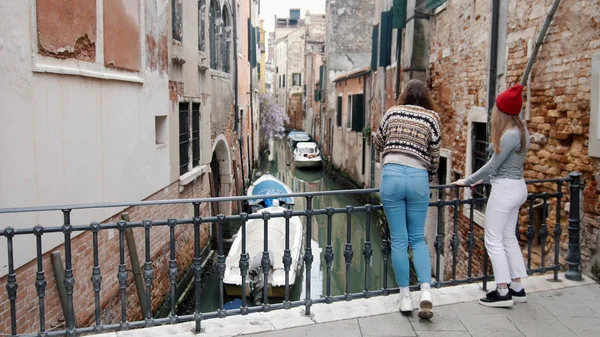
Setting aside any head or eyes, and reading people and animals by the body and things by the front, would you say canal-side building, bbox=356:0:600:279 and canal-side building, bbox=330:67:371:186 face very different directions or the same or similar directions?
same or similar directions

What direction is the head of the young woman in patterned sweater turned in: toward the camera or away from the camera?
away from the camera

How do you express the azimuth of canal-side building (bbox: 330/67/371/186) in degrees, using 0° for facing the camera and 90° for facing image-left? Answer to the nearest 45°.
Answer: approximately 45°

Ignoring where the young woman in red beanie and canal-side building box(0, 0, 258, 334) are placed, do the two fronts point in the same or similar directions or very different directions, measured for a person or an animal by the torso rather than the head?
very different directions

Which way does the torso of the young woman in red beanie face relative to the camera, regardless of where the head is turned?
to the viewer's left

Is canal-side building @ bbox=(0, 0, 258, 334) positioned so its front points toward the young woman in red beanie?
yes

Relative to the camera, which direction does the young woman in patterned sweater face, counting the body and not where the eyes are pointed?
away from the camera

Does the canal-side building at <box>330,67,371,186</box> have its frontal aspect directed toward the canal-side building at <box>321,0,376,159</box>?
no

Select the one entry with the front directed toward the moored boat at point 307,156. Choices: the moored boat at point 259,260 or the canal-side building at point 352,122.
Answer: the moored boat at point 259,260

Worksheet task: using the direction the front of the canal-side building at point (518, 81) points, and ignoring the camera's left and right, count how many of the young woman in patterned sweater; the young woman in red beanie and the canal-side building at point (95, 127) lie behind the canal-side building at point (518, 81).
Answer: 0

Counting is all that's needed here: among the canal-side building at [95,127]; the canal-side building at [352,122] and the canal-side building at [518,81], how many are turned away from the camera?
0

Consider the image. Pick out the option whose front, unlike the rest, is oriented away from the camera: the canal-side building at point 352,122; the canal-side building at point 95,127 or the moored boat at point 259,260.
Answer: the moored boat

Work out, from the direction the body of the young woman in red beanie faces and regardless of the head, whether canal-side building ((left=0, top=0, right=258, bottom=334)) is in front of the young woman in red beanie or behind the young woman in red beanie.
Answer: in front

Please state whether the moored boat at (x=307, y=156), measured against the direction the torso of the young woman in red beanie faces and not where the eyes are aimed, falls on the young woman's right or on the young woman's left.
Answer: on the young woman's right

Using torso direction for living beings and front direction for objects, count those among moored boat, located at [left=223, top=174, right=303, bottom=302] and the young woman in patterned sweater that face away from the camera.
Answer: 2

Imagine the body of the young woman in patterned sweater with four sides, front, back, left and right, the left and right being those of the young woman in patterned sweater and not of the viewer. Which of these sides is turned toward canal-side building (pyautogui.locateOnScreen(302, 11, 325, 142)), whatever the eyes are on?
front

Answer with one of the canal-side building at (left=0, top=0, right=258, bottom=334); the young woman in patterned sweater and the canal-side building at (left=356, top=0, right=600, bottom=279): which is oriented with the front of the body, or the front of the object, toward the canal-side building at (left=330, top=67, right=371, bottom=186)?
the young woman in patterned sweater

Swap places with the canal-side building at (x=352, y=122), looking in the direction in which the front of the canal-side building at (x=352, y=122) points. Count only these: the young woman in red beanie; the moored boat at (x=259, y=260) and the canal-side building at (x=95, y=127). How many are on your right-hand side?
0

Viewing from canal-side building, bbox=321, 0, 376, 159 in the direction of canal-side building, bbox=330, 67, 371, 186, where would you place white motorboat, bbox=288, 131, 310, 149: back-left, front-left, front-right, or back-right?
back-right
